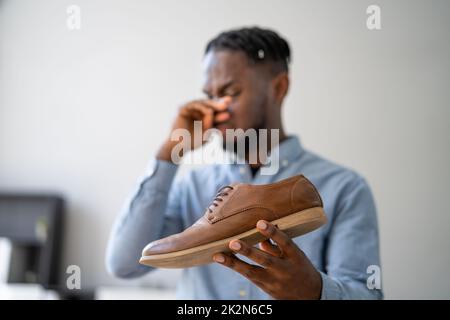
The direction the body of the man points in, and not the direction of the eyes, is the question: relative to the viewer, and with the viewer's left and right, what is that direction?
facing the viewer and to the left of the viewer

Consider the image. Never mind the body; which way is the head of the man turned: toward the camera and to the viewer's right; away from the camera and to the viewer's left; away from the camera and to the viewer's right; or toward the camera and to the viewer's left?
toward the camera and to the viewer's left
